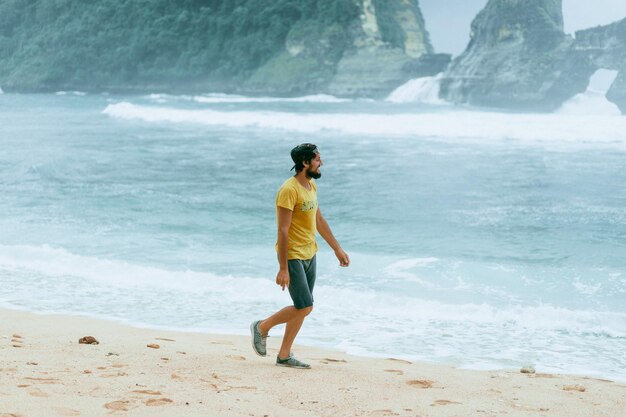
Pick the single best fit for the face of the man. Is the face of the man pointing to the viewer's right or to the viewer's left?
to the viewer's right

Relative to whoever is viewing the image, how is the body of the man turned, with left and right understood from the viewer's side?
facing to the right of the viewer

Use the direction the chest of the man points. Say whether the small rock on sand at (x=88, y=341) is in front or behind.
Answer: behind
